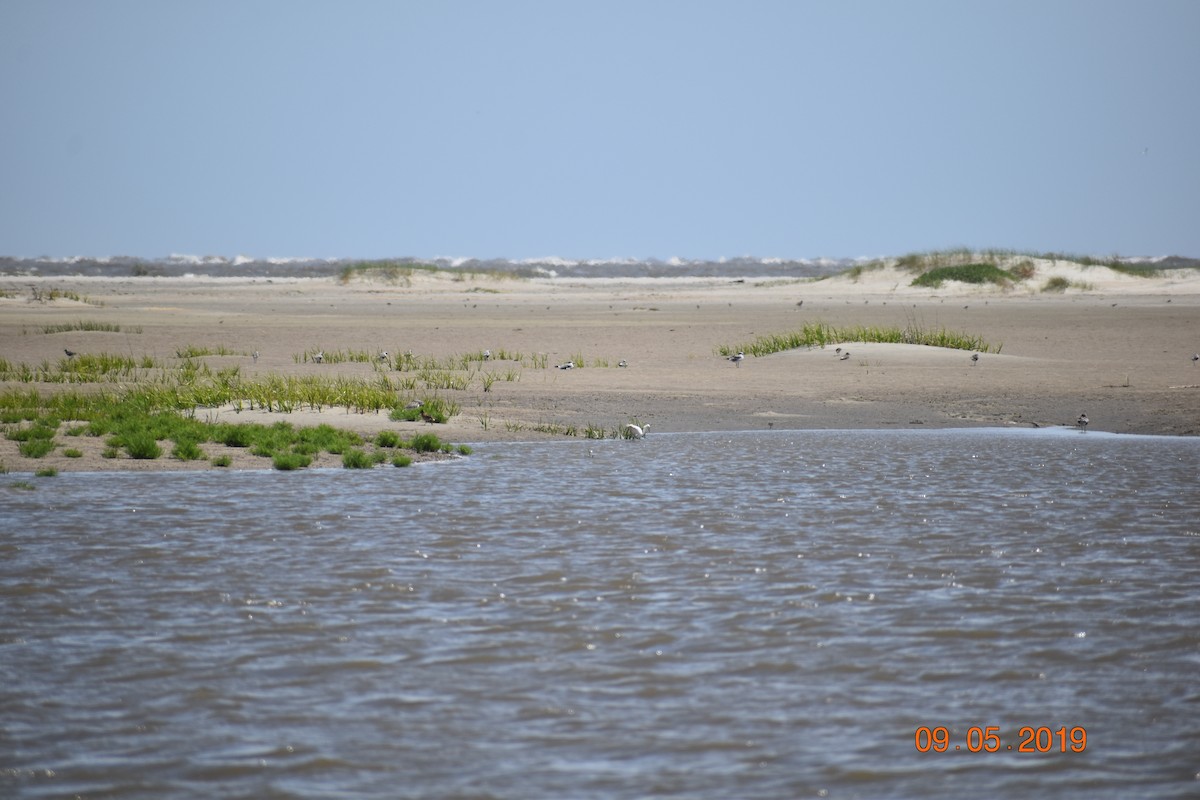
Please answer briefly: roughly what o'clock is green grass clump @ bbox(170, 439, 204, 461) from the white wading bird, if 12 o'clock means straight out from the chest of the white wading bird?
The green grass clump is roughly at 5 o'clock from the white wading bird.

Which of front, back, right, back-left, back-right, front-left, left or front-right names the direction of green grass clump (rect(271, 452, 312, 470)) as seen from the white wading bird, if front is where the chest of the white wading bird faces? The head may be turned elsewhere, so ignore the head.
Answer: back-right

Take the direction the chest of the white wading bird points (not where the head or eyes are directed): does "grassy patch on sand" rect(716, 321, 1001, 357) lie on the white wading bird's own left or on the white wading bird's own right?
on the white wading bird's own left

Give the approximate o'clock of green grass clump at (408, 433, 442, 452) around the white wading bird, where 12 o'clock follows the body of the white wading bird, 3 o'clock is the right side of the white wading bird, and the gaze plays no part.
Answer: The green grass clump is roughly at 5 o'clock from the white wading bird.

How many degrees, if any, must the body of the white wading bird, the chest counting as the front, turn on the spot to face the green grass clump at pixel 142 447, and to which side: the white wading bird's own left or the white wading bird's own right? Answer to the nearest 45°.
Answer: approximately 135° to the white wading bird's own right

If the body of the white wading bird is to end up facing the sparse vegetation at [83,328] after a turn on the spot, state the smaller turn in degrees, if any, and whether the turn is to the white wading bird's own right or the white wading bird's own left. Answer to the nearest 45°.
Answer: approximately 135° to the white wading bird's own left

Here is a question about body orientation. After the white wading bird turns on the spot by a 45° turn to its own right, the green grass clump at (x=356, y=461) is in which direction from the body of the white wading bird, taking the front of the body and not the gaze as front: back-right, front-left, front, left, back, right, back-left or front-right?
right

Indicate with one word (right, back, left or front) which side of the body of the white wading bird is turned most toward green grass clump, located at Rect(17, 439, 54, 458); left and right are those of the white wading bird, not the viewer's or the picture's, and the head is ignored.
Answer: back

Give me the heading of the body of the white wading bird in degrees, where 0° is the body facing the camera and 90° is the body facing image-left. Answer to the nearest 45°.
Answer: approximately 270°
